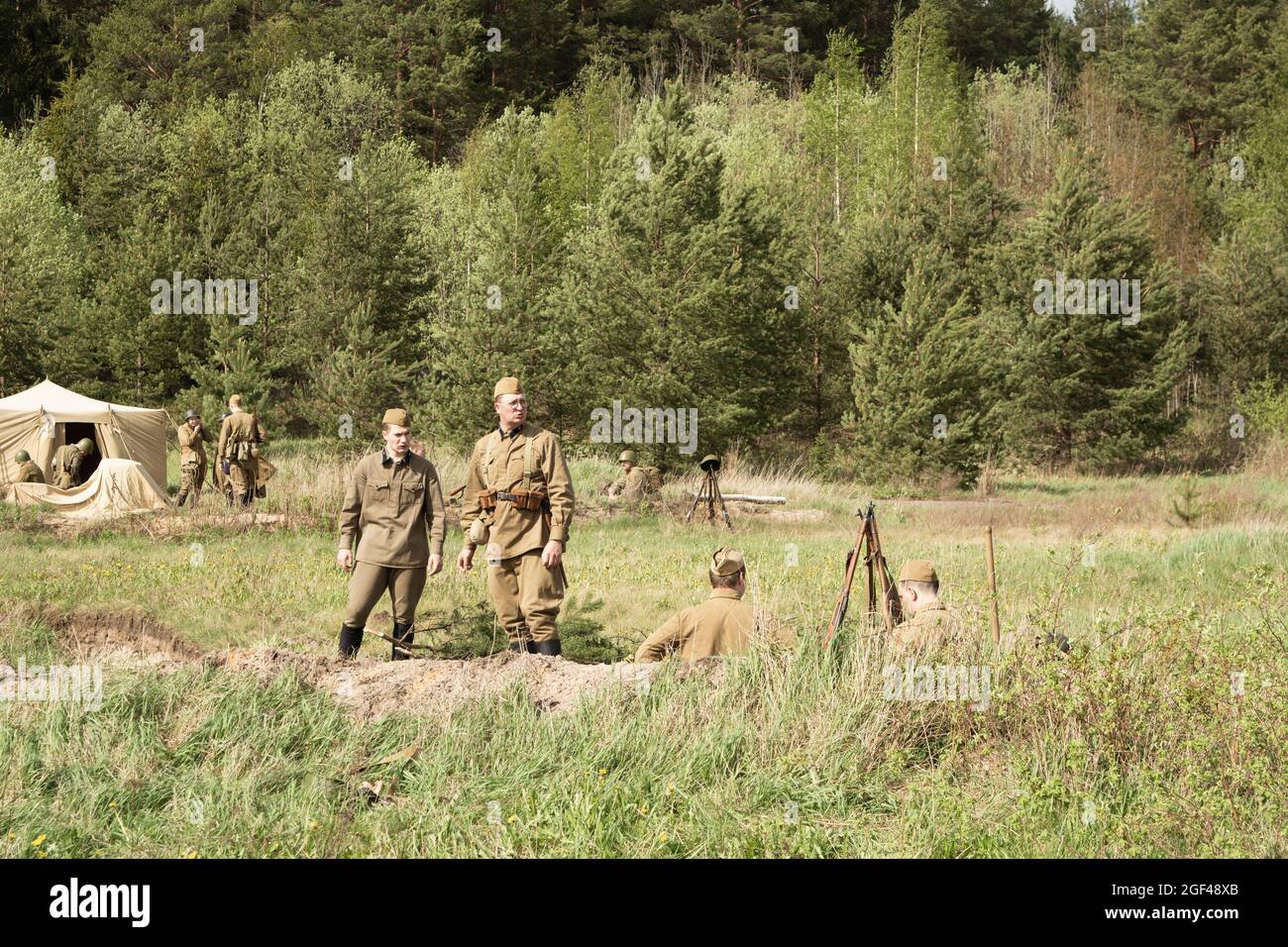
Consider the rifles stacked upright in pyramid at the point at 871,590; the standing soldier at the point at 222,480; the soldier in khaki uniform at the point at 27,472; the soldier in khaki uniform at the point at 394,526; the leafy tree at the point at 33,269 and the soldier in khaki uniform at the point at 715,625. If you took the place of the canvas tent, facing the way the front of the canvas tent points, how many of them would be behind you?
1

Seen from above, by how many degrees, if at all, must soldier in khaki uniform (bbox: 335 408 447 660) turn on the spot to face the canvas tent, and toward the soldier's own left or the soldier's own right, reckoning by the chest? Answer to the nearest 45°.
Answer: approximately 180°

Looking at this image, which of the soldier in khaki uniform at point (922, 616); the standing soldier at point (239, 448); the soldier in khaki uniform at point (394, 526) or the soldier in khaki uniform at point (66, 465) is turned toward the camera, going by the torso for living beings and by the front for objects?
the soldier in khaki uniform at point (394, 526)

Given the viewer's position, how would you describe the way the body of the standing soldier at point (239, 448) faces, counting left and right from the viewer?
facing away from the viewer

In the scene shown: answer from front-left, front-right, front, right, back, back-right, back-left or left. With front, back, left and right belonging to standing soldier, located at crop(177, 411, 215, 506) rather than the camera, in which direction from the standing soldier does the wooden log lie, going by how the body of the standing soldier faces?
front-left

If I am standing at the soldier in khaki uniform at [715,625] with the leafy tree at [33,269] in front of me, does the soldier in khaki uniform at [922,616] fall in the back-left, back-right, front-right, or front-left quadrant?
back-right

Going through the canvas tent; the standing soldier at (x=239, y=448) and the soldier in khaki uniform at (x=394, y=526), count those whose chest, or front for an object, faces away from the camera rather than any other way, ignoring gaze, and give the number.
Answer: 1

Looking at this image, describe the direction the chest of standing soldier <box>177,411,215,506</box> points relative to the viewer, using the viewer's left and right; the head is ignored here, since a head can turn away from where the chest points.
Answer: facing the viewer and to the right of the viewer

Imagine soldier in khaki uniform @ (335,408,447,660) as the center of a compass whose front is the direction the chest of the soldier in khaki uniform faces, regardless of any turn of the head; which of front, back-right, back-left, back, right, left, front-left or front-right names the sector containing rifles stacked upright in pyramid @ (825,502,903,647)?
front-left

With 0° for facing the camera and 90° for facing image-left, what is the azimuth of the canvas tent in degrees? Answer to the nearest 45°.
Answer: approximately 0°

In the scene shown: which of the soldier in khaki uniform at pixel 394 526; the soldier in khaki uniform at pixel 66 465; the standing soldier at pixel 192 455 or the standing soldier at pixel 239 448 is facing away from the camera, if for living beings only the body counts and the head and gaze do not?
the standing soldier at pixel 239 448

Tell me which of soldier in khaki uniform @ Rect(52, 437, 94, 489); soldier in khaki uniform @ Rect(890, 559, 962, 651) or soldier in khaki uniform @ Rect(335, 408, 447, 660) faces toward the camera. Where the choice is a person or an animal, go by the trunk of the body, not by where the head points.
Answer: soldier in khaki uniform @ Rect(335, 408, 447, 660)

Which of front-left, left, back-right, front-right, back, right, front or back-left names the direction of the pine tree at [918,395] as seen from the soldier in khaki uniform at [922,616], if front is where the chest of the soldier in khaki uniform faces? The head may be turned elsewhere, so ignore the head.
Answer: front-right

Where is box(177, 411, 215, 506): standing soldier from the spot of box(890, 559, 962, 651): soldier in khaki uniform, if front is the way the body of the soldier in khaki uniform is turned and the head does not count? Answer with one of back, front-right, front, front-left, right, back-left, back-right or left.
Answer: front
